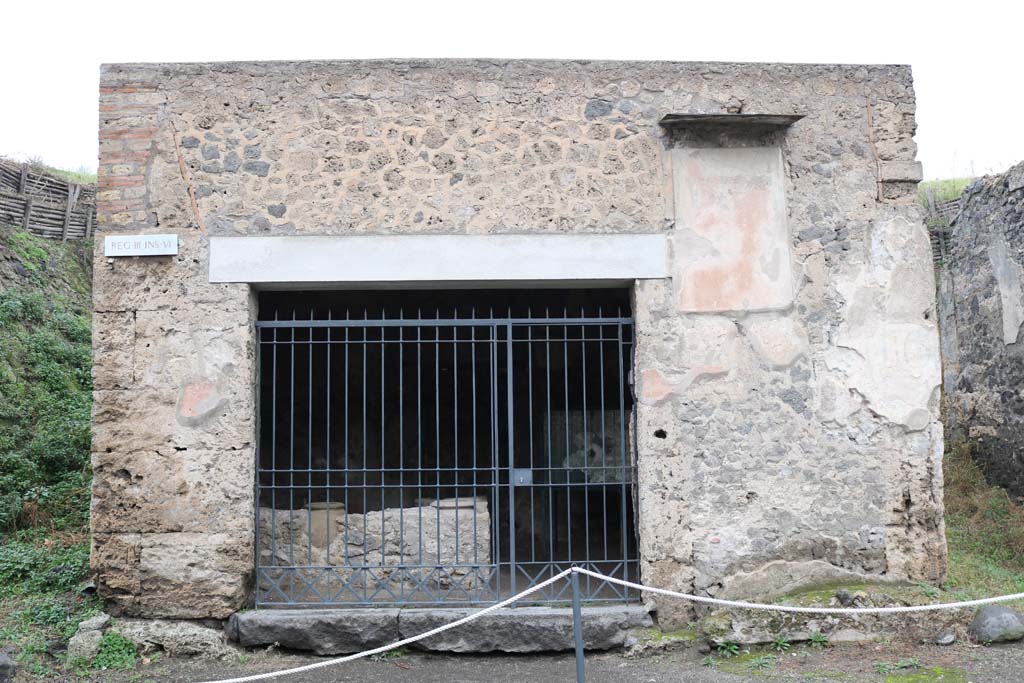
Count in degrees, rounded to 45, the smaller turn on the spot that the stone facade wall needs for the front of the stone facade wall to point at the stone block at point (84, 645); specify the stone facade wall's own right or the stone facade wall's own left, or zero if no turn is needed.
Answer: approximately 90° to the stone facade wall's own right

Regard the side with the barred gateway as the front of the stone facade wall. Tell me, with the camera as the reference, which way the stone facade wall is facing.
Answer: facing the viewer

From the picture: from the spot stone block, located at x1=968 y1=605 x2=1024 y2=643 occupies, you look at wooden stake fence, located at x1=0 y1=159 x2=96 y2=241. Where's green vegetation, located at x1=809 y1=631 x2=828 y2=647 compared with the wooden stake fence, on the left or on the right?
left

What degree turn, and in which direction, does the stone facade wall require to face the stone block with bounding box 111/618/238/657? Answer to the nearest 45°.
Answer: approximately 90° to its right

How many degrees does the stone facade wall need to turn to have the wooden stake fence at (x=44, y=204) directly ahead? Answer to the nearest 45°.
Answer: approximately 135° to its right
